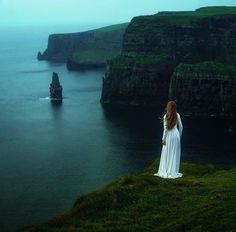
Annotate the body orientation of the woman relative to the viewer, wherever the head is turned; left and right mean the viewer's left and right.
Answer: facing away from the viewer
